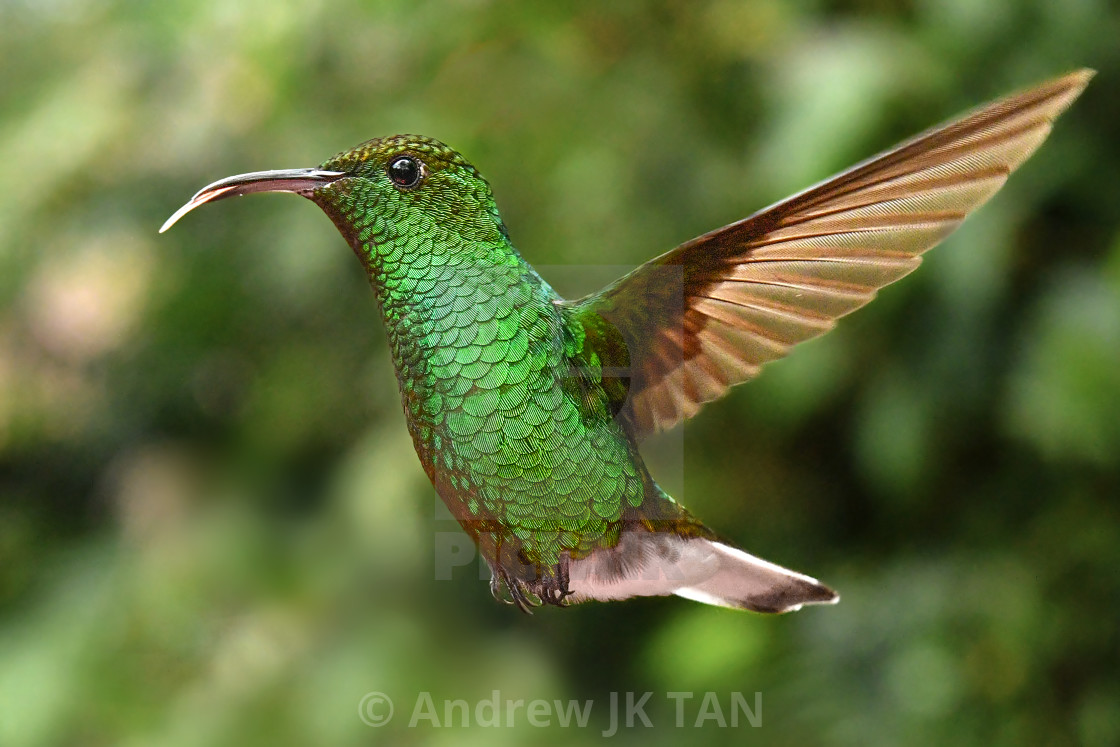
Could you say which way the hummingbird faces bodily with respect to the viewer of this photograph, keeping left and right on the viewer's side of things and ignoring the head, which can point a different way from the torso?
facing to the left of the viewer
